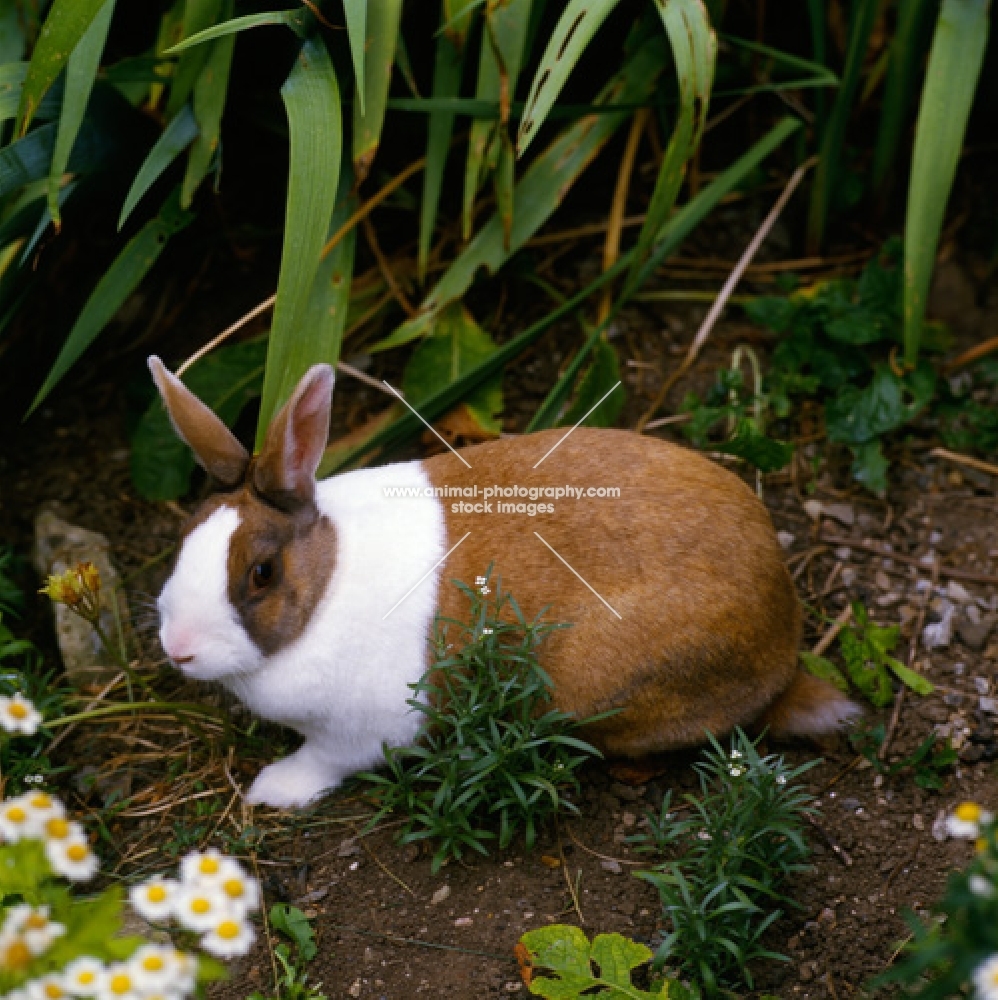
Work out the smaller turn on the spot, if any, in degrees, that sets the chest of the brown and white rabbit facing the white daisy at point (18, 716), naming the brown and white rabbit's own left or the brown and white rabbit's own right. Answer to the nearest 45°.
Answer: approximately 45° to the brown and white rabbit's own left

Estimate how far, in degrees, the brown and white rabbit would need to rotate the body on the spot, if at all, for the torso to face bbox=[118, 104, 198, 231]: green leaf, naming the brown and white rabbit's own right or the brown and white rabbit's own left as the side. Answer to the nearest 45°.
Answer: approximately 45° to the brown and white rabbit's own right

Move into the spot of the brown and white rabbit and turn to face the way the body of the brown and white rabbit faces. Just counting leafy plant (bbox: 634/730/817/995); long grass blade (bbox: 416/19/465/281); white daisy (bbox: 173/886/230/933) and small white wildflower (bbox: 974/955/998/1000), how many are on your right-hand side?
1

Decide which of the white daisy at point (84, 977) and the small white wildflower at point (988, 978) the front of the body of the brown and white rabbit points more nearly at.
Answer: the white daisy

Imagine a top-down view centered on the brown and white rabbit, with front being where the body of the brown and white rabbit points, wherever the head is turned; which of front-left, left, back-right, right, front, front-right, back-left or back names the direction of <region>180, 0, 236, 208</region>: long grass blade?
front-right

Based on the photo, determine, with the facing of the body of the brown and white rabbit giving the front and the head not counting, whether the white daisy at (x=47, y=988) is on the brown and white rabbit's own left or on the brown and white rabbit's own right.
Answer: on the brown and white rabbit's own left

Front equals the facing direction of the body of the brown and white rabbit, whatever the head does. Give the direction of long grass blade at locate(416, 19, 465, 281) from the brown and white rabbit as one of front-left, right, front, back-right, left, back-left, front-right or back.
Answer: right

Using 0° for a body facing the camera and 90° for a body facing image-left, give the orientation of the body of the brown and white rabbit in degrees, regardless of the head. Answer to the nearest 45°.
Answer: approximately 90°

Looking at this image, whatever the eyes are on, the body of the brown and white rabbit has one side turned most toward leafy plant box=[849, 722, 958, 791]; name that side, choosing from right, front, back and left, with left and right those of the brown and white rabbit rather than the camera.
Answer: back

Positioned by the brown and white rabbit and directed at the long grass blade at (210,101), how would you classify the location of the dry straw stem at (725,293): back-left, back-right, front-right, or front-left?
front-right

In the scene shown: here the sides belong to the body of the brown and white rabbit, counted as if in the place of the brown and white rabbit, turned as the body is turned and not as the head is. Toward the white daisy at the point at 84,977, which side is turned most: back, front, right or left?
left

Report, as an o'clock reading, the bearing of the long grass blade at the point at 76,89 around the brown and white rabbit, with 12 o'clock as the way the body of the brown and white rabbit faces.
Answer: The long grass blade is roughly at 1 o'clock from the brown and white rabbit.

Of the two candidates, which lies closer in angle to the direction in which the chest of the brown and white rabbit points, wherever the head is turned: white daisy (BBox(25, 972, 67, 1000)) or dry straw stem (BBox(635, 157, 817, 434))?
the white daisy

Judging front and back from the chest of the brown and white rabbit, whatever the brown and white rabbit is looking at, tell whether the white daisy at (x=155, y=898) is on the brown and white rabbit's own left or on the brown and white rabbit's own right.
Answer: on the brown and white rabbit's own left
